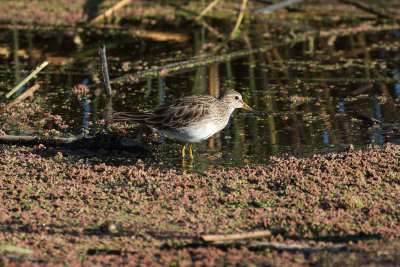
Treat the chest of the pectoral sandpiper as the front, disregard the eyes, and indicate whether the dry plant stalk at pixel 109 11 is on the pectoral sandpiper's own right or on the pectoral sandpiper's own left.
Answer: on the pectoral sandpiper's own left

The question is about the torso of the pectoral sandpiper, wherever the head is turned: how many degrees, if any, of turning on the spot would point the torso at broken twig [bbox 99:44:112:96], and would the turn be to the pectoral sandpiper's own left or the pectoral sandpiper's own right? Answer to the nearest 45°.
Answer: approximately 135° to the pectoral sandpiper's own left

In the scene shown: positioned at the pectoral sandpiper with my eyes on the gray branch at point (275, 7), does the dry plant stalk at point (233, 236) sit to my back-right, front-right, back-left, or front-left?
back-right

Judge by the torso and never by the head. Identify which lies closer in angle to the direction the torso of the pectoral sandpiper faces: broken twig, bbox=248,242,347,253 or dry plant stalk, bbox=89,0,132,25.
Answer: the broken twig

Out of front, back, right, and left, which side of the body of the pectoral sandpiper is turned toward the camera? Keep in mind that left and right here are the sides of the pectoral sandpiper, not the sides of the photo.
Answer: right

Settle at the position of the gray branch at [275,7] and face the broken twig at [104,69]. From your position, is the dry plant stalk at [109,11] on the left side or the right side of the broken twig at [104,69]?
right

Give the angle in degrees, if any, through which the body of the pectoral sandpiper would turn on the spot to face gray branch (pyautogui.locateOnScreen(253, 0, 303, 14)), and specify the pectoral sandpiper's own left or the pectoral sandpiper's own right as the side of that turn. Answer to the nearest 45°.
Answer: approximately 90° to the pectoral sandpiper's own left

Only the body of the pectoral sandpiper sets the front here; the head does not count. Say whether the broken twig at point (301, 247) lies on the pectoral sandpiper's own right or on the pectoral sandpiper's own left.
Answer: on the pectoral sandpiper's own right

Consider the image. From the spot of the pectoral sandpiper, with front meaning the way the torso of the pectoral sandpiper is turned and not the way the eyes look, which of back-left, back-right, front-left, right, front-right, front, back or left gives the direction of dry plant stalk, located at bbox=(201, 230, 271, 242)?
right

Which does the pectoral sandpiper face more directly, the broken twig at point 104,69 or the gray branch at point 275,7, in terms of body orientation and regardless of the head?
the gray branch

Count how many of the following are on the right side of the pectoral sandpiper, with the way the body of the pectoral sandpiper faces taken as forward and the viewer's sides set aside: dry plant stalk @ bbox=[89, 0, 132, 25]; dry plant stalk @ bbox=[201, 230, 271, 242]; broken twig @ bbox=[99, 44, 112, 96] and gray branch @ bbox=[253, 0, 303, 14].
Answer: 1
